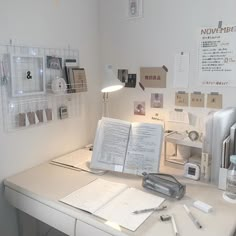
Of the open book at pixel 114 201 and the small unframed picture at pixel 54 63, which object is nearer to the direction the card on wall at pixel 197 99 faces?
the open book

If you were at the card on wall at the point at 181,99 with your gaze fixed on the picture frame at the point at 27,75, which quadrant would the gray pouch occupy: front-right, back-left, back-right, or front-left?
front-left

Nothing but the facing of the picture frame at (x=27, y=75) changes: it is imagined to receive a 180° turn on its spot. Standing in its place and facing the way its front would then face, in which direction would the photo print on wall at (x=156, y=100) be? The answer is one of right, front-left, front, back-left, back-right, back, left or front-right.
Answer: back-right

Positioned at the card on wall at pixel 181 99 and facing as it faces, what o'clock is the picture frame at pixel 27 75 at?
The picture frame is roughly at 2 o'clock from the card on wall.

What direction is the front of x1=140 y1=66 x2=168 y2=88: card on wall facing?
toward the camera

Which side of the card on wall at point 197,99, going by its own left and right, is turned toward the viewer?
front

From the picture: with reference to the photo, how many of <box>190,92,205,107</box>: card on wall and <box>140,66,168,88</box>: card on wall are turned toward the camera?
2

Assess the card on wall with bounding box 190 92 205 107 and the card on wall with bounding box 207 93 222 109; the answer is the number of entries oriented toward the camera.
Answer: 2

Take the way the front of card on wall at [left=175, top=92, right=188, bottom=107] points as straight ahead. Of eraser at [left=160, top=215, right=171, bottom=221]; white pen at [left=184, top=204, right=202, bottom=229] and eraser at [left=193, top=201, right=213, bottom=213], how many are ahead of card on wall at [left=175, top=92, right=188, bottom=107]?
3

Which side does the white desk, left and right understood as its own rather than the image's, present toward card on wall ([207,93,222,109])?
back

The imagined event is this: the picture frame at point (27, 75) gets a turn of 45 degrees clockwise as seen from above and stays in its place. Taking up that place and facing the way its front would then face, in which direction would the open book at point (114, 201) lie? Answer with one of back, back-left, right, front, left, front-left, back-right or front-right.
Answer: front-left

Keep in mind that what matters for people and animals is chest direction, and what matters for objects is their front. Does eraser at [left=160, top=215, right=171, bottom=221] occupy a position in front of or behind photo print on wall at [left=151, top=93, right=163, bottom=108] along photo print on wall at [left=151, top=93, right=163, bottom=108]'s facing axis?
in front

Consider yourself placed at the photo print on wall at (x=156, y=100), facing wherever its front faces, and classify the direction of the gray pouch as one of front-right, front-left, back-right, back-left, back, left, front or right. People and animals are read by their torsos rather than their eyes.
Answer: front

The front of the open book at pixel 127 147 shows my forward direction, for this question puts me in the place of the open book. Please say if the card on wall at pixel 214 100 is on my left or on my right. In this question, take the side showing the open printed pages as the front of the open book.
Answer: on my left

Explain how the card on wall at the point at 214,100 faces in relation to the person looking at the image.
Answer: facing the viewer
